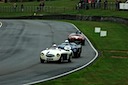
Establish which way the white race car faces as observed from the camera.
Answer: facing the viewer and to the left of the viewer
